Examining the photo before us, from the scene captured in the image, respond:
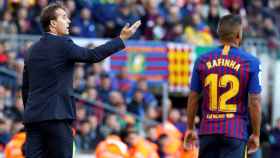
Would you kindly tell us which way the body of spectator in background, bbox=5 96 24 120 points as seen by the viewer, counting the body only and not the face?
toward the camera

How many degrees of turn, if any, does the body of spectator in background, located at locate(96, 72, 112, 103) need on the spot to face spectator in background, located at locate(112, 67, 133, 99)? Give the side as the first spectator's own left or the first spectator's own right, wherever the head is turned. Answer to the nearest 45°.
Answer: approximately 135° to the first spectator's own left

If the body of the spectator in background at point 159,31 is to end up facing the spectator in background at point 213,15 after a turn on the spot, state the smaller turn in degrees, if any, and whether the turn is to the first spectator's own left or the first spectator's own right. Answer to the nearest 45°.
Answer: approximately 135° to the first spectator's own left

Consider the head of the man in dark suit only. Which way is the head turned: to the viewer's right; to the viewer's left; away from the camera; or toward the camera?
to the viewer's right

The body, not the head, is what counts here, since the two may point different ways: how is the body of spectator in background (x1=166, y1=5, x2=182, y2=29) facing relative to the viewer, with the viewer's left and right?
facing the viewer

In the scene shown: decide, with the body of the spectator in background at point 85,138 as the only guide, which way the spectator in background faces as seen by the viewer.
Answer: toward the camera

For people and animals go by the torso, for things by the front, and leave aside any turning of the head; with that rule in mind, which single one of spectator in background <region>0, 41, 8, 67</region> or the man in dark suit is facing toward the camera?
the spectator in background

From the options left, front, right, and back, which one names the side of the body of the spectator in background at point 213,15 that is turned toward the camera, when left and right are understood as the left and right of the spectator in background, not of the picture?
front

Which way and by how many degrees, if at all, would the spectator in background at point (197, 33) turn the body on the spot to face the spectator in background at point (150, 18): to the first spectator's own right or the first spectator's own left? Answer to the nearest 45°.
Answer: approximately 90° to the first spectator's own right
